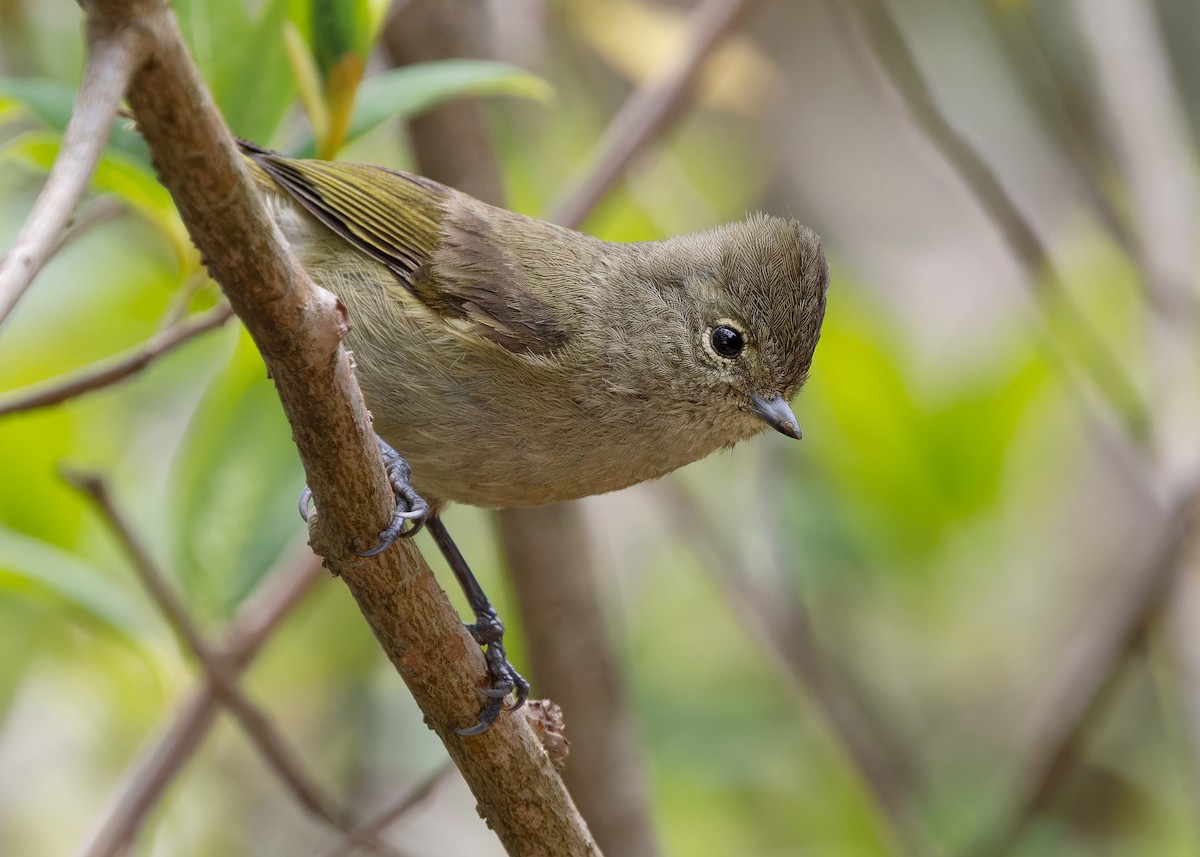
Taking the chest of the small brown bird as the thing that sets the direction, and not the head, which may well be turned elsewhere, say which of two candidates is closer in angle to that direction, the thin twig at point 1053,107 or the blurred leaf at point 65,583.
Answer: the thin twig

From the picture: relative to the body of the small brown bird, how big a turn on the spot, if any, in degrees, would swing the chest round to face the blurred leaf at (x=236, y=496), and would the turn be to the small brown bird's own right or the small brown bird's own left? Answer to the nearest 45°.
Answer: approximately 135° to the small brown bird's own left

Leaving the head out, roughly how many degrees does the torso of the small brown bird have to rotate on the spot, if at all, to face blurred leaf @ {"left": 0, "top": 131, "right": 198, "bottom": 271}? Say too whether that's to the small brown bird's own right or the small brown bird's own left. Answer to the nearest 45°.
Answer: approximately 135° to the small brown bird's own right

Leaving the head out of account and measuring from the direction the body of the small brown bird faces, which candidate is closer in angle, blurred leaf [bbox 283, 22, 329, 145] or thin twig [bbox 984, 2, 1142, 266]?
the thin twig

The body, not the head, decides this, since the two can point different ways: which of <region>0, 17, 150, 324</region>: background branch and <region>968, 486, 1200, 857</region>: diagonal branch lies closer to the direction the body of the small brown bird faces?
the diagonal branch

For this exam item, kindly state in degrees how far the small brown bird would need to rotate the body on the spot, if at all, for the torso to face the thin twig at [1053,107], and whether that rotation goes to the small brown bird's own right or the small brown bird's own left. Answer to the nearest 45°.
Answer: approximately 45° to the small brown bird's own left

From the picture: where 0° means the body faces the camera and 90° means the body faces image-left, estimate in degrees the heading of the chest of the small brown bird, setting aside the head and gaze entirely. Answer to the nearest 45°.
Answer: approximately 270°
